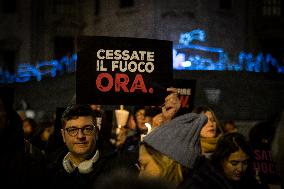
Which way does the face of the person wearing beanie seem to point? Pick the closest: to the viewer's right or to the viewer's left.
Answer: to the viewer's left
